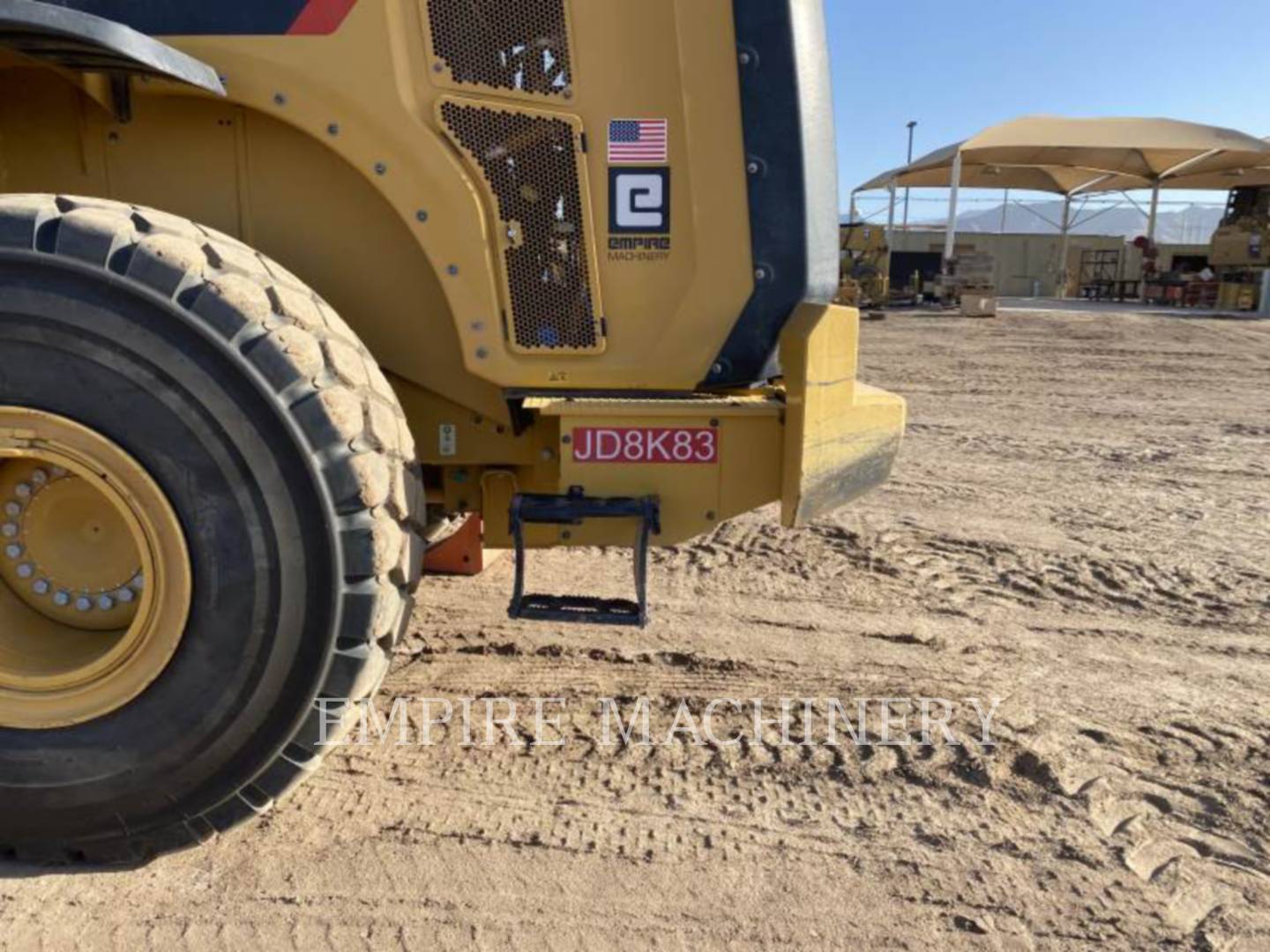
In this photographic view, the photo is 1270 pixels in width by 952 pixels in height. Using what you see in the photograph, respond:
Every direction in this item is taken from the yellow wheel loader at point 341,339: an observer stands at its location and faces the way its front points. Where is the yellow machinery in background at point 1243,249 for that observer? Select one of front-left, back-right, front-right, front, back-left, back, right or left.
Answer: back-right

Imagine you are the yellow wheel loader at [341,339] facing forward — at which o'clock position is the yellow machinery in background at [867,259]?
The yellow machinery in background is roughly at 4 o'clock from the yellow wheel loader.

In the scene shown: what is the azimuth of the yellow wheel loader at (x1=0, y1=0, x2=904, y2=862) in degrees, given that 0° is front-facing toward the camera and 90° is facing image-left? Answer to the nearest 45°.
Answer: approximately 90°

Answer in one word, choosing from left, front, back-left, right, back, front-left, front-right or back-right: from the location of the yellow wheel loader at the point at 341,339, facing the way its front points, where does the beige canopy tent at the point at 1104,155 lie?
back-right

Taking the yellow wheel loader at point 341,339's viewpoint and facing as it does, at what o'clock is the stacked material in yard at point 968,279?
The stacked material in yard is roughly at 4 o'clock from the yellow wheel loader.
